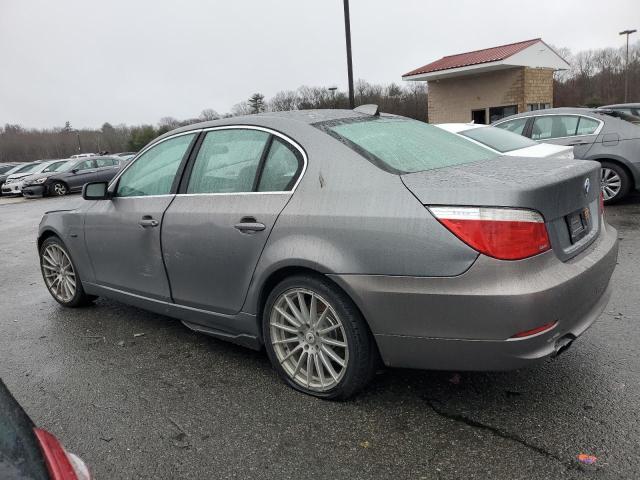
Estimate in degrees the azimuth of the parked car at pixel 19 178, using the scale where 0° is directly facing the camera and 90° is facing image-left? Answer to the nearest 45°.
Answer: approximately 45°

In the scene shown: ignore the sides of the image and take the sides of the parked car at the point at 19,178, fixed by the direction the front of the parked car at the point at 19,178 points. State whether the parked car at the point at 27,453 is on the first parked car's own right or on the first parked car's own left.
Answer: on the first parked car's own left

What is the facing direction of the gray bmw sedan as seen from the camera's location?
facing away from the viewer and to the left of the viewer

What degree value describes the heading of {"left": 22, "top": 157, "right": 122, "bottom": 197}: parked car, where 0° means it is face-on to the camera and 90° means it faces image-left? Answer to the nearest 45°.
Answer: approximately 45°

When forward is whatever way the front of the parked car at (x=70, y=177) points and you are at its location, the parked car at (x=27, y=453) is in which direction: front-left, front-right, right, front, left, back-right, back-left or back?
front-left

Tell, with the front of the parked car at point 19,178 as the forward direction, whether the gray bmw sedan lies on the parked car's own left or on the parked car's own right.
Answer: on the parked car's own left

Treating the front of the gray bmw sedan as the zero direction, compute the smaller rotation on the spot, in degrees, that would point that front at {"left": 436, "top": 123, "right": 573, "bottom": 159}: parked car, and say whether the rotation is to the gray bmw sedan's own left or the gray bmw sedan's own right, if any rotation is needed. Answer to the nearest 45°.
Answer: approximately 90° to the gray bmw sedan's own right

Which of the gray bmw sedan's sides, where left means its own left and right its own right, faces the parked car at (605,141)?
right
